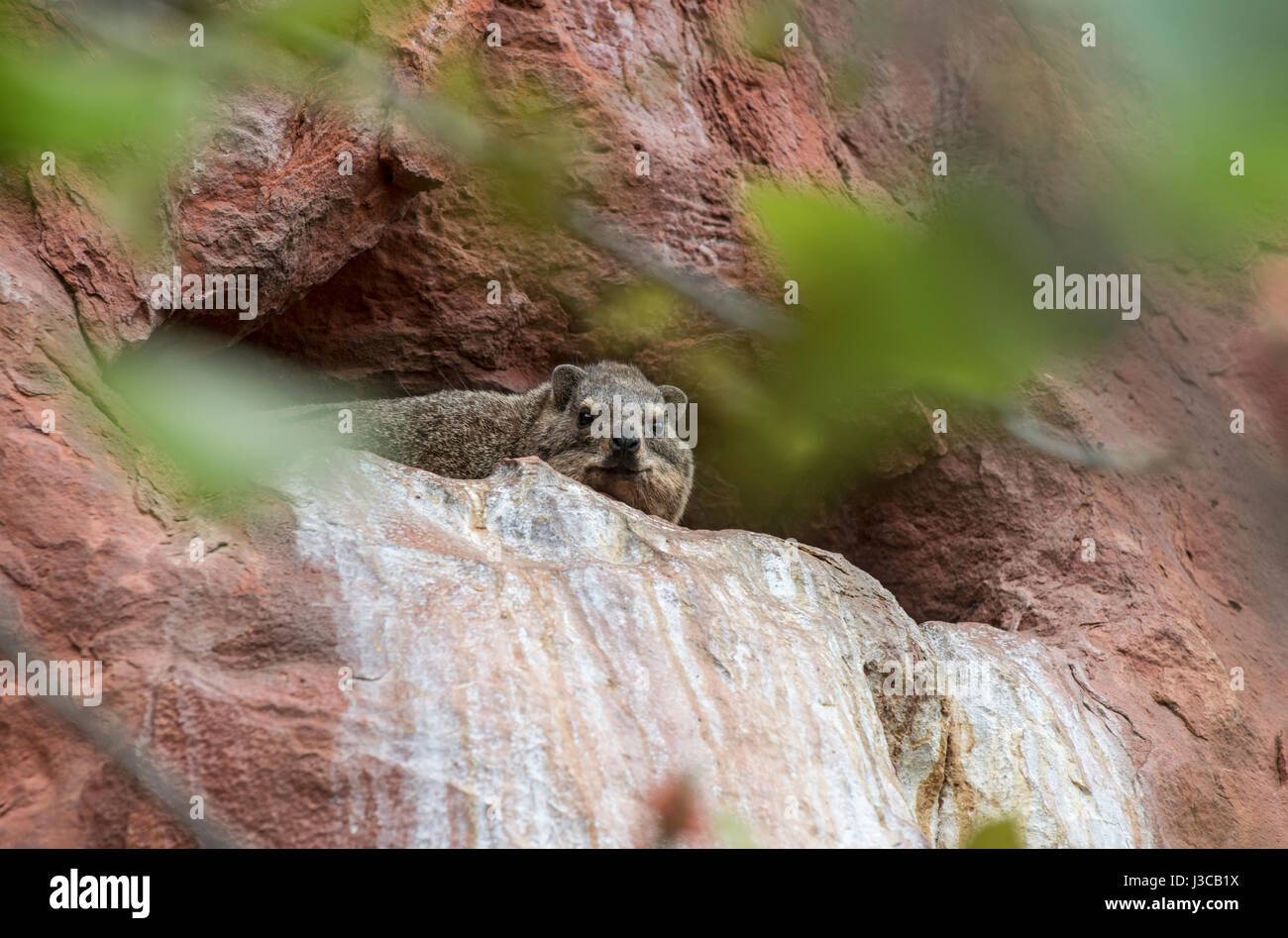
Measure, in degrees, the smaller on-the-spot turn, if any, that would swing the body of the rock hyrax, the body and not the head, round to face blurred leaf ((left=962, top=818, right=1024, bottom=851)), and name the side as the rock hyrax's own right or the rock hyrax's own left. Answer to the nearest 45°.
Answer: approximately 45° to the rock hyrax's own right
